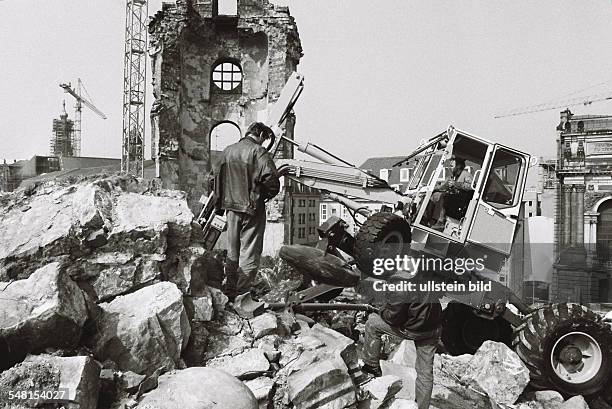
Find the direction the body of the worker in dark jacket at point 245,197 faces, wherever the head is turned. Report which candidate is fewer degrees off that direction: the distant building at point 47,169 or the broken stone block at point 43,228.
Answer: the distant building

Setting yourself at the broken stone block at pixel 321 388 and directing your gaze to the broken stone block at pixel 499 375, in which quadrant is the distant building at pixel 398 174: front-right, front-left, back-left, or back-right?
front-left

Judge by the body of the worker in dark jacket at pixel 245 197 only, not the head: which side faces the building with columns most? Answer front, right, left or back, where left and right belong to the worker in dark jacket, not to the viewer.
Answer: front

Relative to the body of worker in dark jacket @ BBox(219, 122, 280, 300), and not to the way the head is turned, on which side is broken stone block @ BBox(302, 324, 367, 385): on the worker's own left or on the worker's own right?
on the worker's own right

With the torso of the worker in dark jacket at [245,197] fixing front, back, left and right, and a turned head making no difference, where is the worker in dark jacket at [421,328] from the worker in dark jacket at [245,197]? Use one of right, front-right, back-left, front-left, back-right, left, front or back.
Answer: right

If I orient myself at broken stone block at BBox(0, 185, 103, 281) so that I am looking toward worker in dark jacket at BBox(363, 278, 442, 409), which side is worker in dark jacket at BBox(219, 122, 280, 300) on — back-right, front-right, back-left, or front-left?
front-left

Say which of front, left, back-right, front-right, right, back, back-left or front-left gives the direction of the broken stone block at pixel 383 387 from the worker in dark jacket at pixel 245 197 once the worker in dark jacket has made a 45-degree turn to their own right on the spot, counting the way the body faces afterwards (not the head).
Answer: front-right

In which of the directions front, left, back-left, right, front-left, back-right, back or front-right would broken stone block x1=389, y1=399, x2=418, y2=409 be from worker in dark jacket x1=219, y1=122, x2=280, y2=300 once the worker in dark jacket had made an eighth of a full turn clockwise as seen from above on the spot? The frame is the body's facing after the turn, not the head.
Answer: front-right

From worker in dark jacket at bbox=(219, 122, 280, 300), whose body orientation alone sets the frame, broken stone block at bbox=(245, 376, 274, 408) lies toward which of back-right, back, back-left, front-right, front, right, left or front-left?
back-right

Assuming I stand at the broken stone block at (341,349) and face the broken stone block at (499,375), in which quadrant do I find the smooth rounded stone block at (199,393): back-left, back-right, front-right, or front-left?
back-right

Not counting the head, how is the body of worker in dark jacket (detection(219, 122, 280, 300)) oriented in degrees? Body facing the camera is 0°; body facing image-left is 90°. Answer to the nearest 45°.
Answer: approximately 225°

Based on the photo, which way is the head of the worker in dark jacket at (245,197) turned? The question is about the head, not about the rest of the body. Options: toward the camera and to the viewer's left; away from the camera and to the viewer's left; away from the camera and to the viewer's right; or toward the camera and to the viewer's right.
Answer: away from the camera and to the viewer's right
